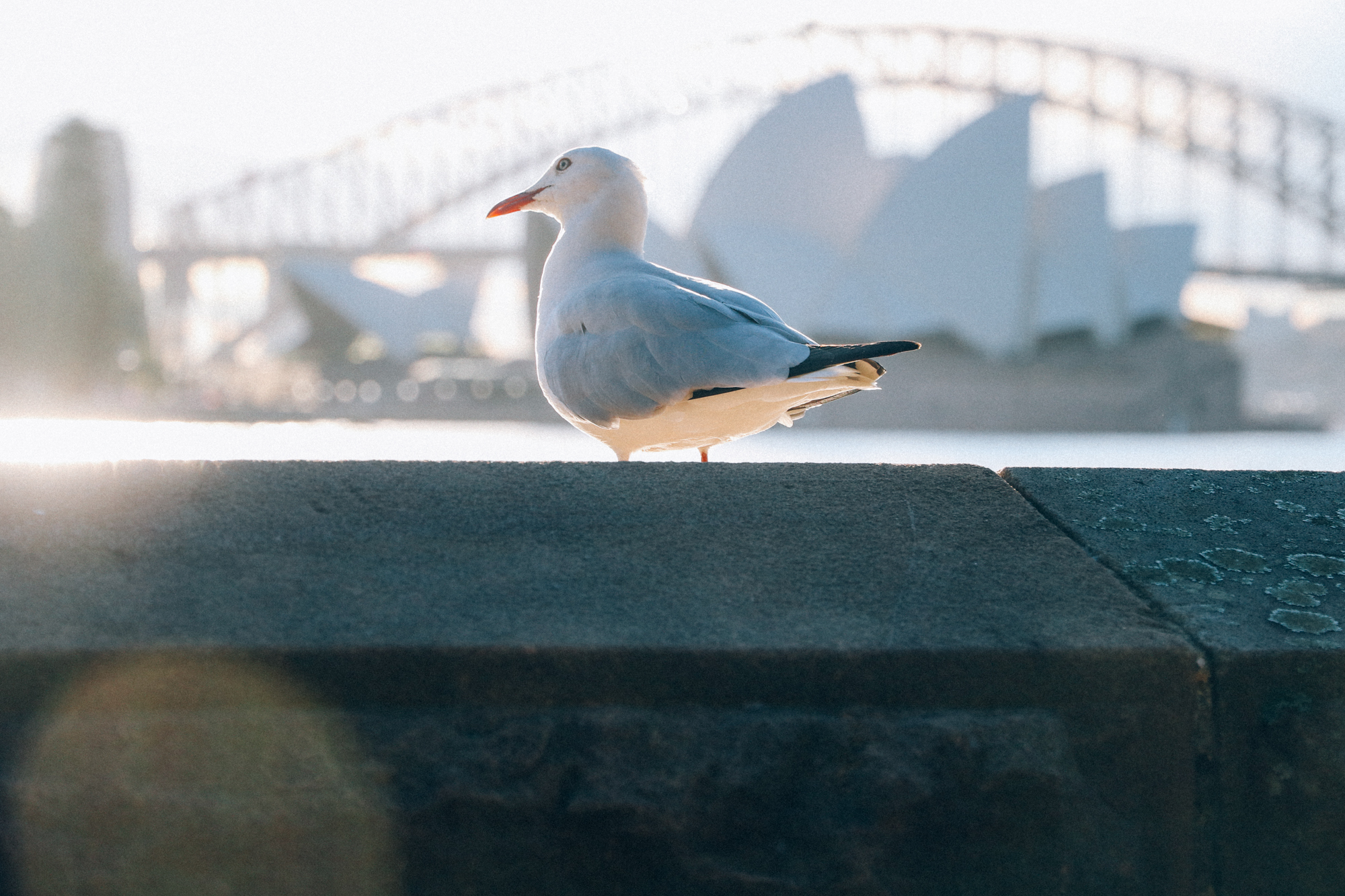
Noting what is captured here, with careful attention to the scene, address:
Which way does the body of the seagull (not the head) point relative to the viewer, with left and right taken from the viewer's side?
facing to the left of the viewer

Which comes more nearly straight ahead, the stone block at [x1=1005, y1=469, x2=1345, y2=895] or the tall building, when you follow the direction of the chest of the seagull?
the tall building
